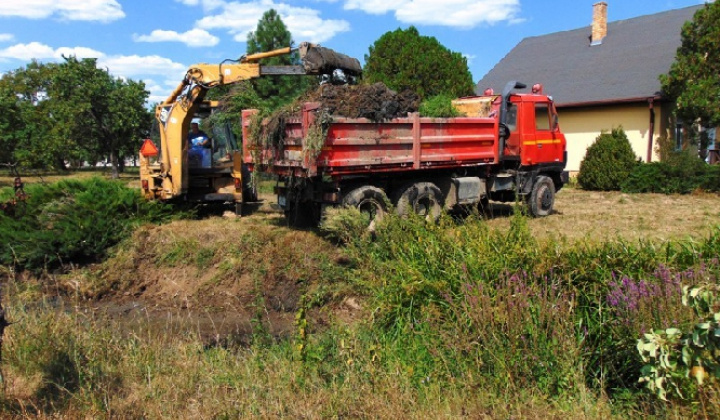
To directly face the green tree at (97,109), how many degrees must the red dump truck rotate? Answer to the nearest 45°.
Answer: approximately 90° to its left

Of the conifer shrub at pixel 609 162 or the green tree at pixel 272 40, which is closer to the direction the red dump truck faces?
the conifer shrub

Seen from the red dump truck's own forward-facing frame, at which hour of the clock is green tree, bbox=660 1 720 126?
The green tree is roughly at 12 o'clock from the red dump truck.

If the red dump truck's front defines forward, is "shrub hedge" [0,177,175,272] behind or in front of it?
behind

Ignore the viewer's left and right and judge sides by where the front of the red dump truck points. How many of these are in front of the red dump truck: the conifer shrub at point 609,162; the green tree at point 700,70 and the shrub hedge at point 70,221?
2

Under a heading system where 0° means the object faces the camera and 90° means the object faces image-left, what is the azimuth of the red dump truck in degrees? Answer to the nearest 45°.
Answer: approximately 225°

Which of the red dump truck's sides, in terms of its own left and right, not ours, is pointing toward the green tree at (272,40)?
left

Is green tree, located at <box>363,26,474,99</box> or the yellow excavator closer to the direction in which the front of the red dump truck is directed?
the green tree

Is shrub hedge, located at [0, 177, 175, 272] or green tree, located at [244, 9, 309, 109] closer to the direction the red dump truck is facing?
the green tree
